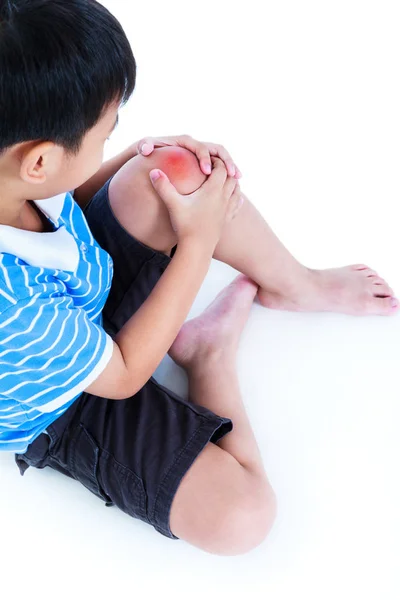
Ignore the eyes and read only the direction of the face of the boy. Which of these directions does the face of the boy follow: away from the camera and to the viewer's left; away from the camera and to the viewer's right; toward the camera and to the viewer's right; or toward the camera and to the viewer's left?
away from the camera and to the viewer's right

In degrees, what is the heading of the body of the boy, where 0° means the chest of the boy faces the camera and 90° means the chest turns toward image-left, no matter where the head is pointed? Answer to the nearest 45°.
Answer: approximately 270°
